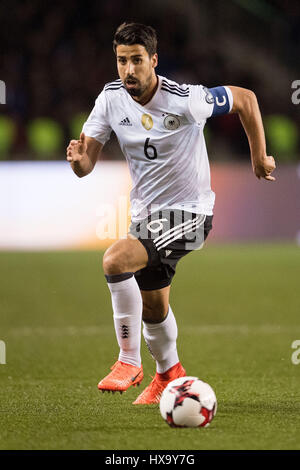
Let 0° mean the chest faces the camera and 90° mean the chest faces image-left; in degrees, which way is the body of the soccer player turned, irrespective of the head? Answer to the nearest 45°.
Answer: approximately 45°

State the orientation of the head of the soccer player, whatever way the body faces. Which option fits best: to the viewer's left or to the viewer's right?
to the viewer's left
